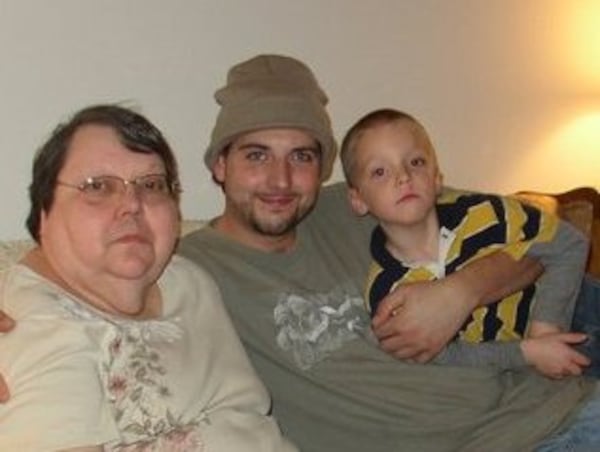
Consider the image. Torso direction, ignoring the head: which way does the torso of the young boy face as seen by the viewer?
toward the camera

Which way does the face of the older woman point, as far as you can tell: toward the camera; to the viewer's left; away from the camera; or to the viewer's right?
toward the camera

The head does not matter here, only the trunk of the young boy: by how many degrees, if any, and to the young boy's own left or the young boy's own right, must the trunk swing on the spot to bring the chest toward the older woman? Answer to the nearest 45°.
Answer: approximately 45° to the young boy's own right

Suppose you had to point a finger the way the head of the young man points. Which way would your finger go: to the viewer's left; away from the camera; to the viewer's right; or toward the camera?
toward the camera
